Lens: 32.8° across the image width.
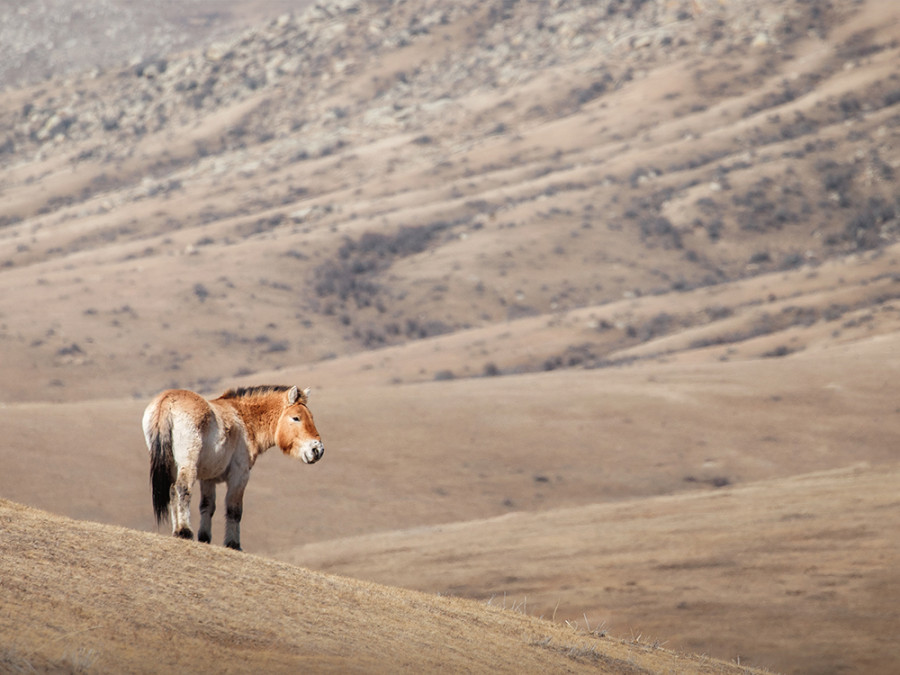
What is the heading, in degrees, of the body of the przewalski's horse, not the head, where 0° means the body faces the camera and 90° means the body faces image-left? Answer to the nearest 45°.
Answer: approximately 225°
